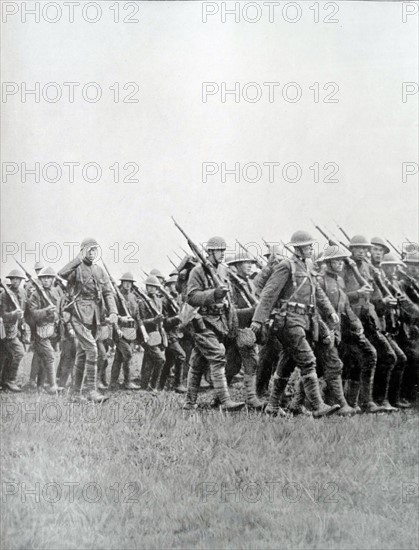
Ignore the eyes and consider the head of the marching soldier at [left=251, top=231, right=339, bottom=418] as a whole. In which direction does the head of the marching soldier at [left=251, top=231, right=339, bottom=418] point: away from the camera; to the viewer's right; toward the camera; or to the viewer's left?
to the viewer's right

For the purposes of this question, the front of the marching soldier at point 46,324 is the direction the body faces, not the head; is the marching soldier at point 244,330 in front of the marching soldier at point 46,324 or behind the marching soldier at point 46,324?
in front

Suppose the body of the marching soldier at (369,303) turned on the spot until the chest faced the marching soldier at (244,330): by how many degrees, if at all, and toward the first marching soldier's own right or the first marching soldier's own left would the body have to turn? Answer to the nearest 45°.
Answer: approximately 135° to the first marching soldier's own right

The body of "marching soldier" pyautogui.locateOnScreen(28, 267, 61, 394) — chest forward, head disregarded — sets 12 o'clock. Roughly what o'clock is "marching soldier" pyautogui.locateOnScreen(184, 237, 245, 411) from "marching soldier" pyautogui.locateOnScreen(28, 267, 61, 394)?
"marching soldier" pyautogui.locateOnScreen(184, 237, 245, 411) is roughly at 11 o'clock from "marching soldier" pyautogui.locateOnScreen(28, 267, 61, 394).

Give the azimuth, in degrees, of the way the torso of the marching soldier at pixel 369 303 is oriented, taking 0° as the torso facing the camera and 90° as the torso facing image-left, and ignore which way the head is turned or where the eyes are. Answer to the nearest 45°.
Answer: approximately 315°

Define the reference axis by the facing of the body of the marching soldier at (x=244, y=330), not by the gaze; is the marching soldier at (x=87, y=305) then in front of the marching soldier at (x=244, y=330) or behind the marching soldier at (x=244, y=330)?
behind

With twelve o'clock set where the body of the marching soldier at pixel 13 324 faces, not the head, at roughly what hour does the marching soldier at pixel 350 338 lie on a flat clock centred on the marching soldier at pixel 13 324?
the marching soldier at pixel 350 338 is roughly at 11 o'clock from the marching soldier at pixel 13 324.

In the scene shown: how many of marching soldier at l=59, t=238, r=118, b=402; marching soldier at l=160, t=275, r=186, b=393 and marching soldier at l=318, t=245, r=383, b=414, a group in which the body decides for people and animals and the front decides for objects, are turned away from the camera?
0

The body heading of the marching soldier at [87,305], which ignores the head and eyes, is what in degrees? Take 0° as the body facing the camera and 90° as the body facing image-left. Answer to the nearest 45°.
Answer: approximately 315°

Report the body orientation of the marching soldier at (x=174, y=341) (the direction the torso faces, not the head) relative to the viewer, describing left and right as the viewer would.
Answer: facing the viewer and to the right of the viewer

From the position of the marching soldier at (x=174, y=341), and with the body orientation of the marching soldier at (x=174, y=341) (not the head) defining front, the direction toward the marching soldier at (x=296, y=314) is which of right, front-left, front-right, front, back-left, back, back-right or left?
front-right
